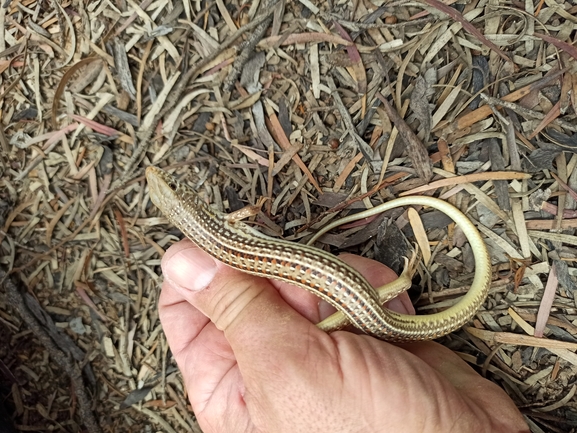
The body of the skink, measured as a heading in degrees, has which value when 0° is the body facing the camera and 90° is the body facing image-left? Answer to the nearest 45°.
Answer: approximately 135°

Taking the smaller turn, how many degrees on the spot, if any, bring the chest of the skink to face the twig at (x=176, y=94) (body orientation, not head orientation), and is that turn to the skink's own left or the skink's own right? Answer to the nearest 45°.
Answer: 0° — it already faces it

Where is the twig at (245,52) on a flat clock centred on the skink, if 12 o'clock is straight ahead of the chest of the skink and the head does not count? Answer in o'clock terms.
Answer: The twig is roughly at 1 o'clock from the skink.
